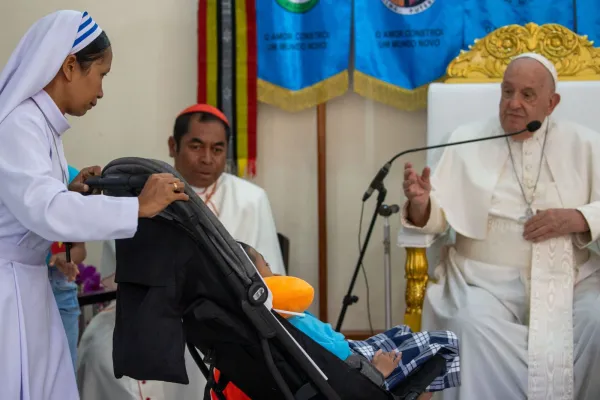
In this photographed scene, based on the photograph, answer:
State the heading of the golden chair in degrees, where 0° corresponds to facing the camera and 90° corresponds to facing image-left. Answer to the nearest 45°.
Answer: approximately 0°

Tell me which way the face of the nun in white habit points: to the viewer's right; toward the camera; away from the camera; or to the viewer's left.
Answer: to the viewer's right

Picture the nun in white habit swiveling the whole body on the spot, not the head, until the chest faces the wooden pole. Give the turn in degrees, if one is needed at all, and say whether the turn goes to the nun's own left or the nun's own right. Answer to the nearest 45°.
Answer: approximately 45° to the nun's own left

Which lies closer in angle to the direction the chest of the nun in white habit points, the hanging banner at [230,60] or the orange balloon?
the orange balloon

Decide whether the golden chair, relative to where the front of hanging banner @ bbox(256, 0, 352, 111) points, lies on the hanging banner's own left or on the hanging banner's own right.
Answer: on the hanging banner's own left

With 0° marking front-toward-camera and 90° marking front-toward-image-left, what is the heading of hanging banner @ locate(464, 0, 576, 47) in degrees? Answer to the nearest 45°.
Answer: approximately 0°

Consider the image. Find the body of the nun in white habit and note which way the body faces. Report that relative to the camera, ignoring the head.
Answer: to the viewer's right

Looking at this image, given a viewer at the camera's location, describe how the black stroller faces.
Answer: facing to the right of the viewer

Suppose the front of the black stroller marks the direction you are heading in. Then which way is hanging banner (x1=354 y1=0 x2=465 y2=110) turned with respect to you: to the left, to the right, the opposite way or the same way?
to the right
